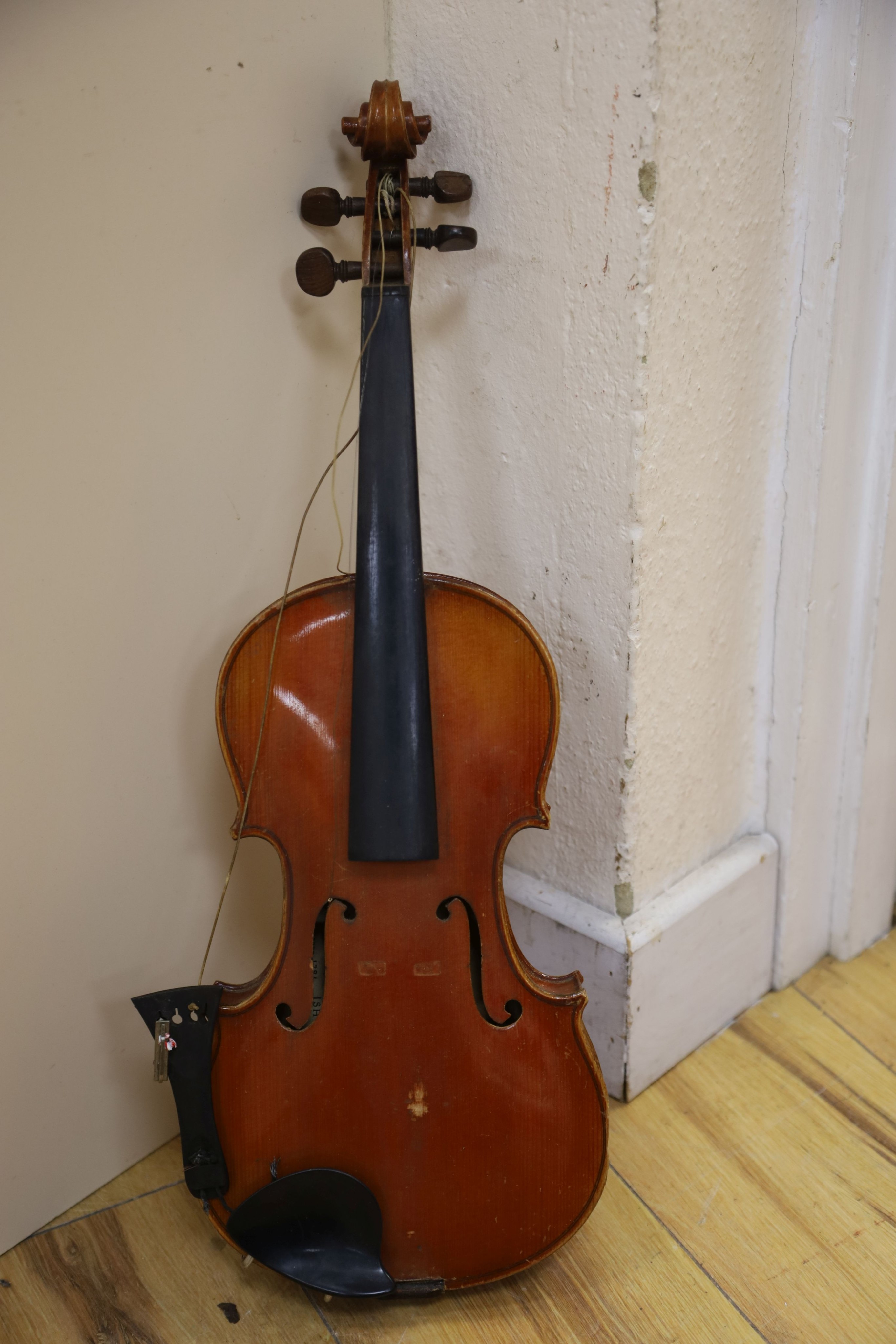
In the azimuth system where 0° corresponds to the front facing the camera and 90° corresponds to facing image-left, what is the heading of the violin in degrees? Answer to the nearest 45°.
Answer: approximately 0°
